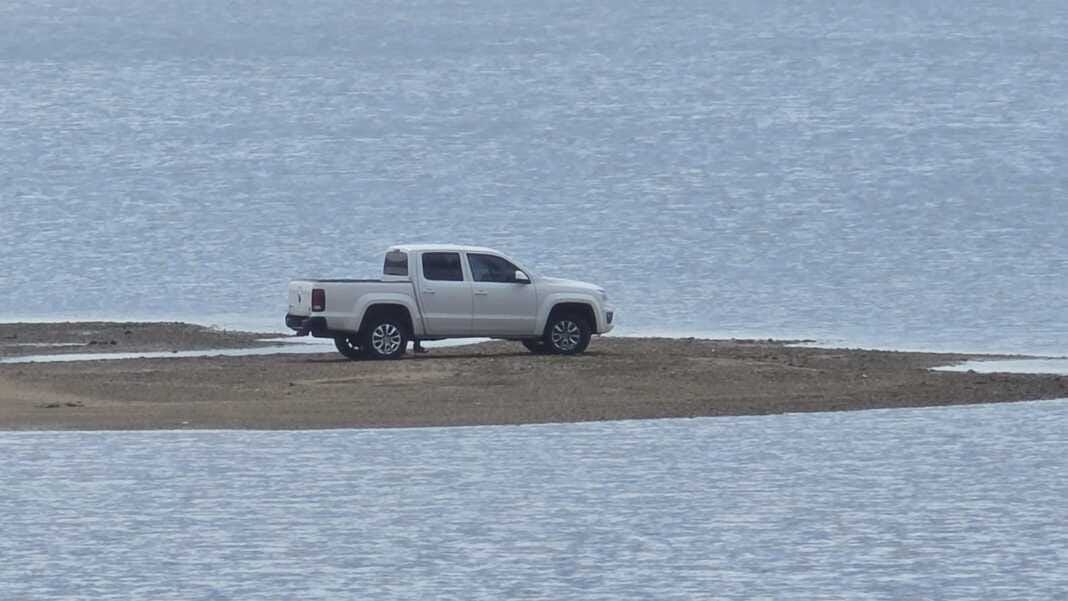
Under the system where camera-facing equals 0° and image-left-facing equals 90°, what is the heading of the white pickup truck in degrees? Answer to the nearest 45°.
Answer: approximately 270°
